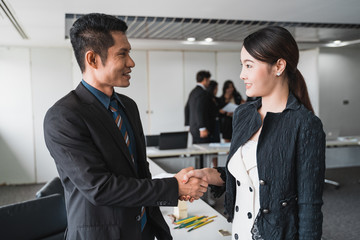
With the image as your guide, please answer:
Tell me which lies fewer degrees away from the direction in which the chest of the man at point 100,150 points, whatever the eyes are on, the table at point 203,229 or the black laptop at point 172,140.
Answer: the table

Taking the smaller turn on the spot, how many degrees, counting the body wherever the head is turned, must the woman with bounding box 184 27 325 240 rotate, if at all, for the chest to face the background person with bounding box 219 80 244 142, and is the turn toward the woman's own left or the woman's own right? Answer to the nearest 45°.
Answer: approximately 135° to the woman's own right

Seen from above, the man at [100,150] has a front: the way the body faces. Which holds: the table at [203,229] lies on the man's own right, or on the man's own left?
on the man's own left

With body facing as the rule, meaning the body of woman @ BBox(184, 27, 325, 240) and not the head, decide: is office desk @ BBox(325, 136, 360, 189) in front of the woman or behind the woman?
behind

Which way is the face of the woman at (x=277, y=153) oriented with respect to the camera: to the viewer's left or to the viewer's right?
to the viewer's left

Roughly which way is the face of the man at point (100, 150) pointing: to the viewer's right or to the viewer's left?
to the viewer's right

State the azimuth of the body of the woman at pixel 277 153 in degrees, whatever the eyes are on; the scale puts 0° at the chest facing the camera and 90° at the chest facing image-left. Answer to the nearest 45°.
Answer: approximately 45°
